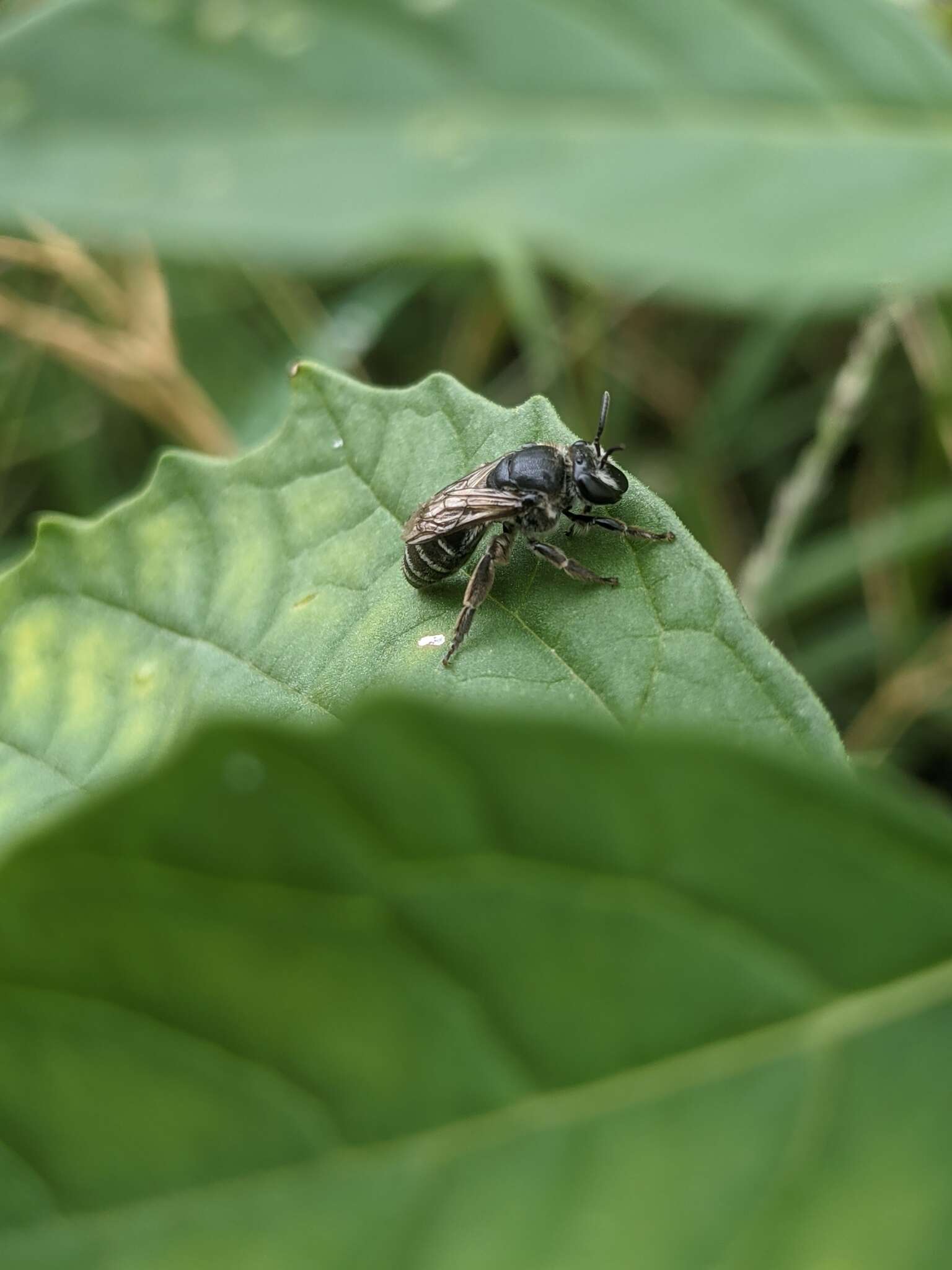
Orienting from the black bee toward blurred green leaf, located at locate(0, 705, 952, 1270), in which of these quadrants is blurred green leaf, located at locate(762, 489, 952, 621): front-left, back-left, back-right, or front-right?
back-left

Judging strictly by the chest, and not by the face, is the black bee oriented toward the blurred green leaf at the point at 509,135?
no

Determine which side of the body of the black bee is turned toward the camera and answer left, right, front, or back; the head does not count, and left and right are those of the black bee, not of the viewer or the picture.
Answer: right

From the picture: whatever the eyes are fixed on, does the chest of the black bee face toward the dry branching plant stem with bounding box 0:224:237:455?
no

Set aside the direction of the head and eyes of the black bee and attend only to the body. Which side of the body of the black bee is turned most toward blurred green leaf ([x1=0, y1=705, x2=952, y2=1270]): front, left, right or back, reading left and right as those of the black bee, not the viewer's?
right
